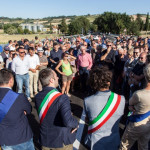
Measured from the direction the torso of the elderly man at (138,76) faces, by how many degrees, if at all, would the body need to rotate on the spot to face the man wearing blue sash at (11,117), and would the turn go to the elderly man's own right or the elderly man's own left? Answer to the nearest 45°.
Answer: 0° — they already face them

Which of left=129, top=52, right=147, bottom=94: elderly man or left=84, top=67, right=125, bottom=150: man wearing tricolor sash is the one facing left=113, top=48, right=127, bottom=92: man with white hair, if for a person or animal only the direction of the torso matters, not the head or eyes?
the man wearing tricolor sash

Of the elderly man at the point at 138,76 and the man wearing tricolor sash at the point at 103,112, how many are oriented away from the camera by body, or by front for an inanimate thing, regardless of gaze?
1

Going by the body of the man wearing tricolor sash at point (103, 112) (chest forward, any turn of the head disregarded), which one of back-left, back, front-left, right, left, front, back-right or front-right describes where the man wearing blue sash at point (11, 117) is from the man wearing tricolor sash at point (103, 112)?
left

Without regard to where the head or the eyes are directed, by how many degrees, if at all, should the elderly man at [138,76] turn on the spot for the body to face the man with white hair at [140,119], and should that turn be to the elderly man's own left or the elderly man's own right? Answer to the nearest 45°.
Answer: approximately 45° to the elderly man's own left

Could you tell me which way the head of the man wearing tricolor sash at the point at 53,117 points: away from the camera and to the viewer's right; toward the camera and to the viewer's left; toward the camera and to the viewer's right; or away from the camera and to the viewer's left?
away from the camera and to the viewer's right

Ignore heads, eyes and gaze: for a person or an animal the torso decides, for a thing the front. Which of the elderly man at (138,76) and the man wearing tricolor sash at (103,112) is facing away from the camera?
the man wearing tricolor sash

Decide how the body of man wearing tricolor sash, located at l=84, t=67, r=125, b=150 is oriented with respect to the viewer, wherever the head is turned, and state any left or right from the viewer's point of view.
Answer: facing away from the viewer

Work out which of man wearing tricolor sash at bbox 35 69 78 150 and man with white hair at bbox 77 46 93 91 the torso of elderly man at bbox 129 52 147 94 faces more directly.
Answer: the man wearing tricolor sash

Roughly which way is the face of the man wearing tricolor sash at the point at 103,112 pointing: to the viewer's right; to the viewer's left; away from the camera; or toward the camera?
away from the camera

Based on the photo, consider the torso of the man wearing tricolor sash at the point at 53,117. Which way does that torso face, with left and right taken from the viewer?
facing away from the viewer and to the right of the viewer

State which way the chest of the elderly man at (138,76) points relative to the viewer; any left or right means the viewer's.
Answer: facing the viewer and to the left of the viewer

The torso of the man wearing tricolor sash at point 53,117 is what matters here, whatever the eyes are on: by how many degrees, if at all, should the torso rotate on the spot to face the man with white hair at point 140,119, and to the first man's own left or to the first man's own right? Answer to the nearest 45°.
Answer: approximately 45° to the first man's own right
